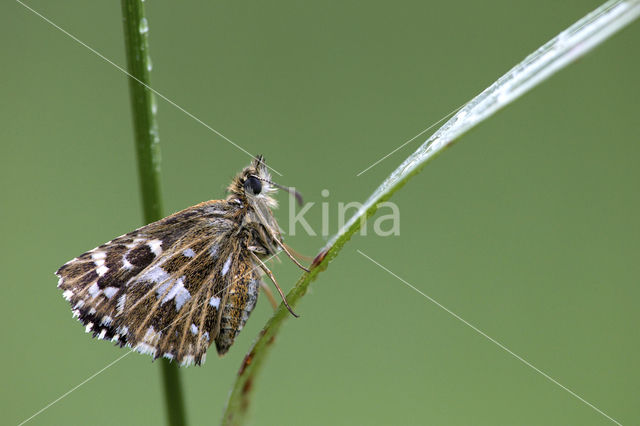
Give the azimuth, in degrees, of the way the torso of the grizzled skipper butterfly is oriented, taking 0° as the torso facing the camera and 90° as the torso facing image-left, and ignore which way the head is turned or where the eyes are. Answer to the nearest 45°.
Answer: approximately 270°

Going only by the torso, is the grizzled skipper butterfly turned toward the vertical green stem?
no
